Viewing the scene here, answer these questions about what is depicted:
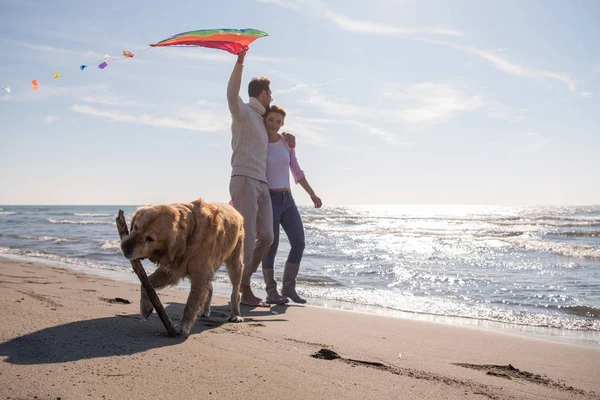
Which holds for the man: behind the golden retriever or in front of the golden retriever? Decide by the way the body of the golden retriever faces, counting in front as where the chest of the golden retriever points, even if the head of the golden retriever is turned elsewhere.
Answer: behind

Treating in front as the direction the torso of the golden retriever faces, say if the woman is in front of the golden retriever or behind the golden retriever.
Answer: behind

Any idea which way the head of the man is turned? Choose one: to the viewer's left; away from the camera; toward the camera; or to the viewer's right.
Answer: to the viewer's right

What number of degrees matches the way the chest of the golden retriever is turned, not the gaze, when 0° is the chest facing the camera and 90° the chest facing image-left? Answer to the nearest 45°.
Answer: approximately 45°
